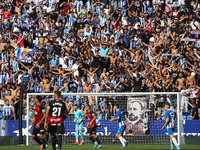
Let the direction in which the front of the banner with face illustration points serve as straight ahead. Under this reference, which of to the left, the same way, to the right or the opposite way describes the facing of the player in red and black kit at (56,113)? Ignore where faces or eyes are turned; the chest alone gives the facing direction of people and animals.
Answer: the opposite way

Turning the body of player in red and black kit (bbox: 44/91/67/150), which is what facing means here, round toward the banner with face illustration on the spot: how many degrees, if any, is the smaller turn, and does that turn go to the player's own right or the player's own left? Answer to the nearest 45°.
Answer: approximately 45° to the player's own right

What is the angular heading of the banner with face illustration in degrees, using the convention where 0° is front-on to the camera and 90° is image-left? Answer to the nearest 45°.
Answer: approximately 0°

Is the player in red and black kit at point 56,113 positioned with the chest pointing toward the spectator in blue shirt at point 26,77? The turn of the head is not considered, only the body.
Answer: yes

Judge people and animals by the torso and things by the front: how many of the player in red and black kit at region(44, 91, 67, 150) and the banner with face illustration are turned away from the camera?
1

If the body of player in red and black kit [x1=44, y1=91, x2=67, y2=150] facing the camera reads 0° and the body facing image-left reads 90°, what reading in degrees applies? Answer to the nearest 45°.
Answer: approximately 180°

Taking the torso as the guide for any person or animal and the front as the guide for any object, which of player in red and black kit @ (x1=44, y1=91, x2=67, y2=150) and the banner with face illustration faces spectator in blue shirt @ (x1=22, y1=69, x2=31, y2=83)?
the player in red and black kit

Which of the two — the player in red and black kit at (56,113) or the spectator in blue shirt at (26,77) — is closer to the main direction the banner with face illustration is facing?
the player in red and black kit
